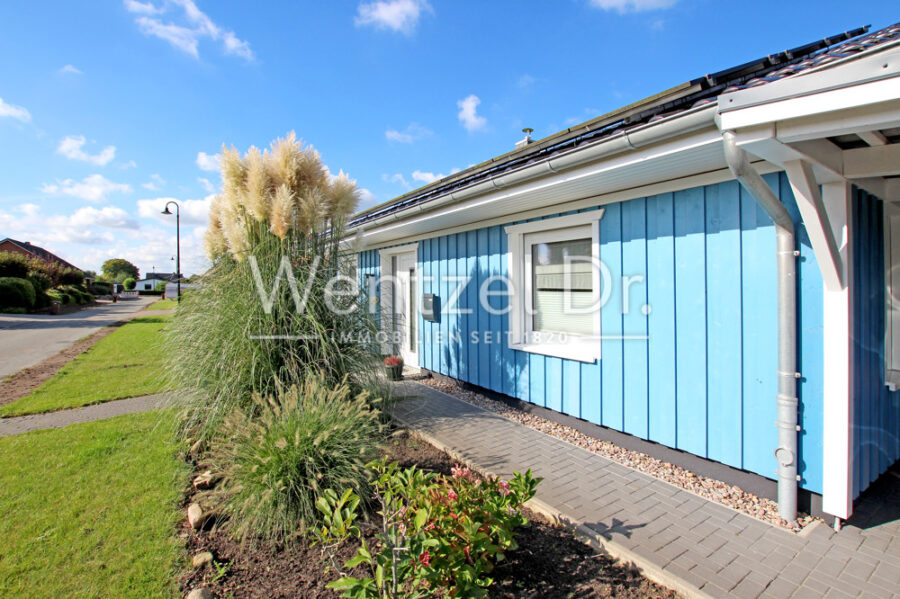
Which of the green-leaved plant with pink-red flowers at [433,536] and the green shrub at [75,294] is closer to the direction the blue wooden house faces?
the green-leaved plant with pink-red flowers

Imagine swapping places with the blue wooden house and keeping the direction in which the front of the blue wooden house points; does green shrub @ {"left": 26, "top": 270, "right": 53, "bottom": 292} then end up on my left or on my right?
on my right

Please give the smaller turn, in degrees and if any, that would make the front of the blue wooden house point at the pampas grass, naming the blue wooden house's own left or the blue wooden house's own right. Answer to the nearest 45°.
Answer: approximately 45° to the blue wooden house's own right

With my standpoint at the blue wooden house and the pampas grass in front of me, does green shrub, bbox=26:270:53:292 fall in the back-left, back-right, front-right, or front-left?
front-right

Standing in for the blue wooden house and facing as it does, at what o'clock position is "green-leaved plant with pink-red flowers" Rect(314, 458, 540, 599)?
The green-leaved plant with pink-red flowers is roughly at 12 o'clock from the blue wooden house.

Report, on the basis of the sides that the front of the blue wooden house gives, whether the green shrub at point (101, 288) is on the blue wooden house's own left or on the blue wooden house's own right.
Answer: on the blue wooden house's own right

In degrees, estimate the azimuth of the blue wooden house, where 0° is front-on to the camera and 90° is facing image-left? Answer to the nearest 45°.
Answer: approximately 45°

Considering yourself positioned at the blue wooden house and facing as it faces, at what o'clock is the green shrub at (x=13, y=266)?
The green shrub is roughly at 2 o'clock from the blue wooden house.
